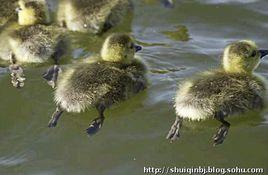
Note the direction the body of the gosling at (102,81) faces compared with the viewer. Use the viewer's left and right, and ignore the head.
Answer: facing away from the viewer and to the right of the viewer

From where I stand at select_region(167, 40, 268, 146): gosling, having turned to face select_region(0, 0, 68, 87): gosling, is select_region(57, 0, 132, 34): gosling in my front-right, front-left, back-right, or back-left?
front-right

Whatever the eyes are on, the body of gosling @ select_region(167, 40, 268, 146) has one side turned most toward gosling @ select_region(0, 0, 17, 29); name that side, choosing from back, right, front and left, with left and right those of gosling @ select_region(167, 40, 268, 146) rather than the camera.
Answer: left

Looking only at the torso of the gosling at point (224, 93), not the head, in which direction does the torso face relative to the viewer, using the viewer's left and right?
facing away from the viewer and to the right of the viewer

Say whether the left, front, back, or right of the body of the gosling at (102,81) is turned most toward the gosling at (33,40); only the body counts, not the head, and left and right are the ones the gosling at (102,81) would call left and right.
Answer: left

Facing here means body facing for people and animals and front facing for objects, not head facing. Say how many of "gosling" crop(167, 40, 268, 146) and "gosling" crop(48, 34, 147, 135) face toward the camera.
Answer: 0

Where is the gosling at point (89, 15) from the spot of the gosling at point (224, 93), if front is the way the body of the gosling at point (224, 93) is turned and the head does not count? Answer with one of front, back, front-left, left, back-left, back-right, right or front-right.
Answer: left

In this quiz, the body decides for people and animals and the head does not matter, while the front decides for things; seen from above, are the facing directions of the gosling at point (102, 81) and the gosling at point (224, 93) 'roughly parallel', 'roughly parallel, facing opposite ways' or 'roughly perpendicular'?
roughly parallel
